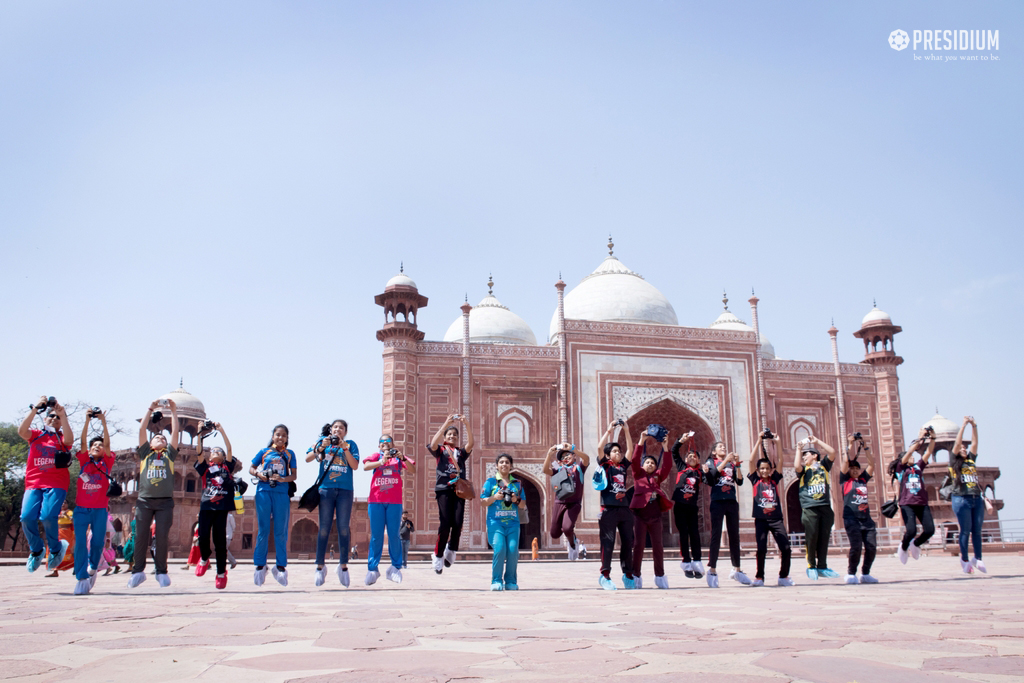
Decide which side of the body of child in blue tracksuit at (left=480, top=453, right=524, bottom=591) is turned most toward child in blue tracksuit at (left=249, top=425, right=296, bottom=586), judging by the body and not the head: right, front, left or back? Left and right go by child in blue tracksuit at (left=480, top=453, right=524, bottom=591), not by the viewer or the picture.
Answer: right

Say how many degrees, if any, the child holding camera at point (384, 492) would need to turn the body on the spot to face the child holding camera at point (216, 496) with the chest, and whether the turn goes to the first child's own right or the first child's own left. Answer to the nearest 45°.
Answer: approximately 90° to the first child's own right

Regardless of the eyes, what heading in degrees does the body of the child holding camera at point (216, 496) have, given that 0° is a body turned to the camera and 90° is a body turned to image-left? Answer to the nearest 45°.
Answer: approximately 0°
